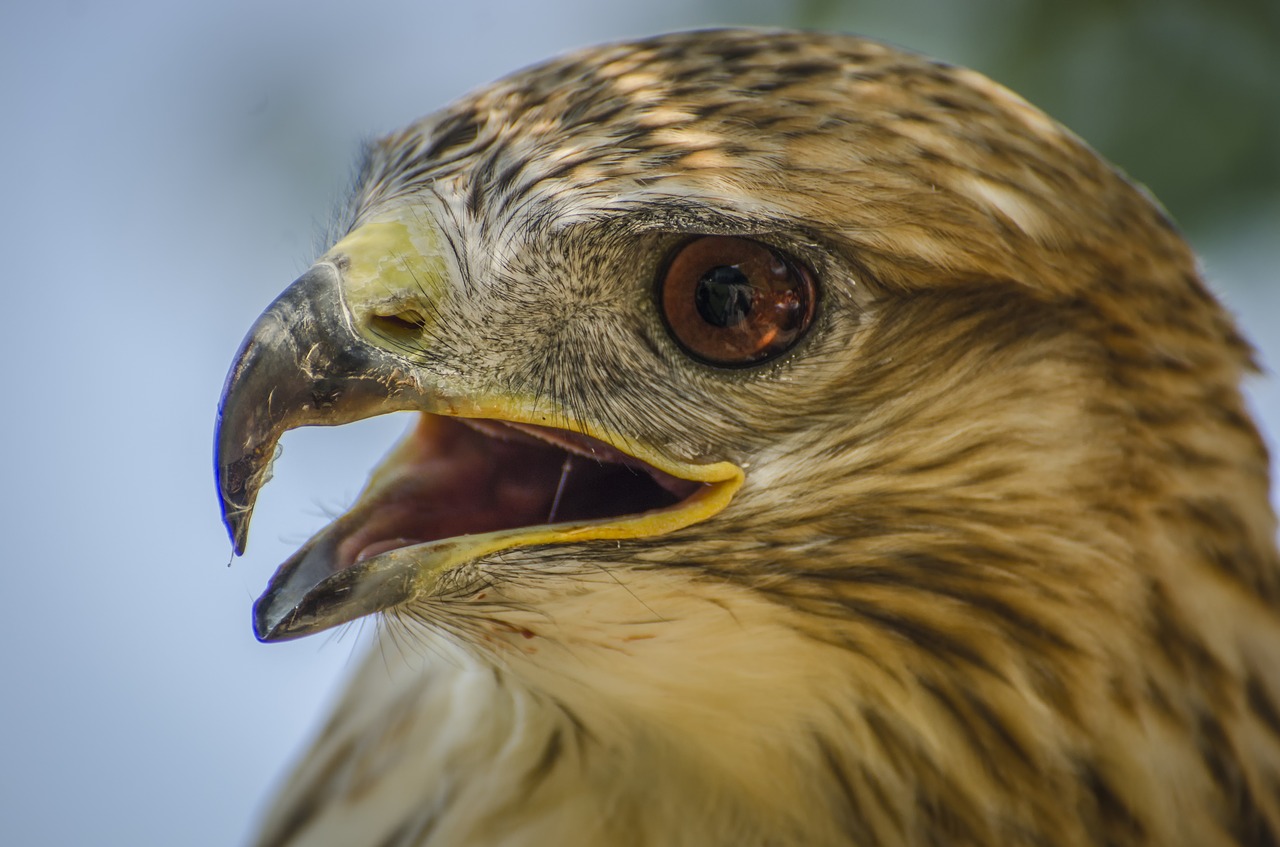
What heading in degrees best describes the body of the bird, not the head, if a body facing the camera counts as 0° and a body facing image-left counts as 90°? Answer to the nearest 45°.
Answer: approximately 90°
